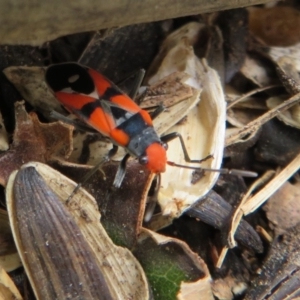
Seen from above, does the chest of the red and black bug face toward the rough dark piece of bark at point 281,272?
yes

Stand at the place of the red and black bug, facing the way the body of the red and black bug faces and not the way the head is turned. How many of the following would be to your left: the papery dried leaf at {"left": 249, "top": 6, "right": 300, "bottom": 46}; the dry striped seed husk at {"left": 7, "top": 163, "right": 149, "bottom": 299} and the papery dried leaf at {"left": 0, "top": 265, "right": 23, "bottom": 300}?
1

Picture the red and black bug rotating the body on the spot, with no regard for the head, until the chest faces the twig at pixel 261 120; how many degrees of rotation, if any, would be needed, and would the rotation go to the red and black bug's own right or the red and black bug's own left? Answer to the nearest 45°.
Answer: approximately 45° to the red and black bug's own left

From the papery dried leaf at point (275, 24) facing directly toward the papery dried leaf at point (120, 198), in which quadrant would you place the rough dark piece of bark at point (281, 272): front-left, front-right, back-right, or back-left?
front-left

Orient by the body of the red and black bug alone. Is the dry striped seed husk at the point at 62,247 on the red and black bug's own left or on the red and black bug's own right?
on the red and black bug's own right

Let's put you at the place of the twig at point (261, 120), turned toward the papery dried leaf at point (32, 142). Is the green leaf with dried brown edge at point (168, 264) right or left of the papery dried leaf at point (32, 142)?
left

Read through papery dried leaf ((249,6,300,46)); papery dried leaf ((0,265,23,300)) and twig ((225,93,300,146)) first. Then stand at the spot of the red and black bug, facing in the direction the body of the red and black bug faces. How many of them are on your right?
1

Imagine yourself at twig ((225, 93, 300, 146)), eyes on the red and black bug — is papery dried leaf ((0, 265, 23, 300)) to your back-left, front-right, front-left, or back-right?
front-left

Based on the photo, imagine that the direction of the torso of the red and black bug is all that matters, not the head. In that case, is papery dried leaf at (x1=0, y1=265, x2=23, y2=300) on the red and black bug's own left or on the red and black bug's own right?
on the red and black bug's own right

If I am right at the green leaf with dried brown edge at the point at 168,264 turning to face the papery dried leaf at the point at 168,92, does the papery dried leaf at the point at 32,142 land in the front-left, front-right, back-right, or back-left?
front-left
